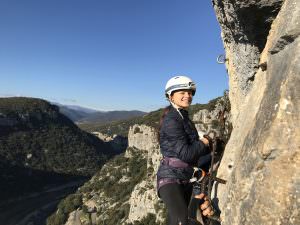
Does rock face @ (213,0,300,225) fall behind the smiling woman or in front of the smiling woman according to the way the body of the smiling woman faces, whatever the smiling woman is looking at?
in front

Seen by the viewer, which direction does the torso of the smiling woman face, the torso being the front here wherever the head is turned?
to the viewer's right
